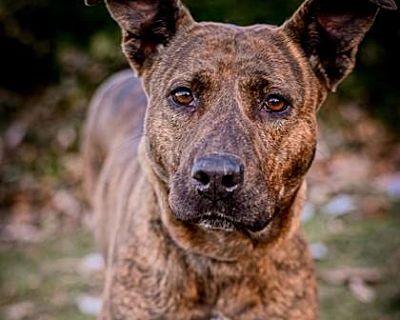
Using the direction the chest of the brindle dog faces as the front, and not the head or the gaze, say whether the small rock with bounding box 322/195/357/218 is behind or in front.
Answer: behind

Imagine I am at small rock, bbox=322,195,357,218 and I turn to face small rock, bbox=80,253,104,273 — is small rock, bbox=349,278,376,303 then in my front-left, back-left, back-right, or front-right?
front-left

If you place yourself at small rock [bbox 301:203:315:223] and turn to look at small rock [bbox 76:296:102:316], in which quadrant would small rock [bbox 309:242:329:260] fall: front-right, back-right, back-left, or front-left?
front-left

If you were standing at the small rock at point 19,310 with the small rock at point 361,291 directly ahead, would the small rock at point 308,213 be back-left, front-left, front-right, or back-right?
front-left

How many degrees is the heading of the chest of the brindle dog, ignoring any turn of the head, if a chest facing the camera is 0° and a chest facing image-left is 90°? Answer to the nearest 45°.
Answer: approximately 0°
